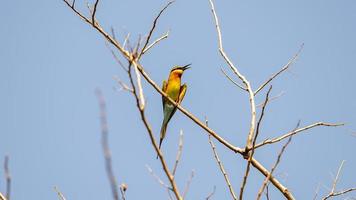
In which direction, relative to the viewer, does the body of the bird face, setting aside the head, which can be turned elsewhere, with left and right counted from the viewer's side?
facing the viewer and to the right of the viewer
